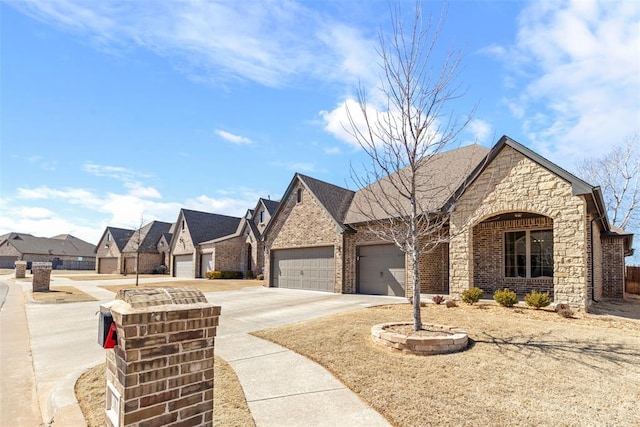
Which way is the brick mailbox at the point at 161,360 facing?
to the viewer's left

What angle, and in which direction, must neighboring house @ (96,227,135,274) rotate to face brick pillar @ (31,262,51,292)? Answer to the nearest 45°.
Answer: approximately 45° to its left

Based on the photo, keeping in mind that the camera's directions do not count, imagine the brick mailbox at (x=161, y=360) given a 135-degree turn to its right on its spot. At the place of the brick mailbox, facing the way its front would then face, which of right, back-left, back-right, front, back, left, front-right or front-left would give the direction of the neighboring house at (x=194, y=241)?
front-left

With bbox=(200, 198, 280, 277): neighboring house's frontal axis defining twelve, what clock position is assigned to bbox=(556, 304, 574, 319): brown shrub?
The brown shrub is roughly at 10 o'clock from the neighboring house.

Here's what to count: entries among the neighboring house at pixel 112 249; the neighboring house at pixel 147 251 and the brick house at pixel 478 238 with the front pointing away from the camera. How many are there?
0

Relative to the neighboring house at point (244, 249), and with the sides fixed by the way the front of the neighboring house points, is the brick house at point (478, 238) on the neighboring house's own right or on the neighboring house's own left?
on the neighboring house's own left

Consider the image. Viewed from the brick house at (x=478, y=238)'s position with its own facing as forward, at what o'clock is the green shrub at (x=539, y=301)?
The green shrub is roughly at 10 o'clock from the brick house.

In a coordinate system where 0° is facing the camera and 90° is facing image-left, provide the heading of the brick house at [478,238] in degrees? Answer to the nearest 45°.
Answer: approximately 45°

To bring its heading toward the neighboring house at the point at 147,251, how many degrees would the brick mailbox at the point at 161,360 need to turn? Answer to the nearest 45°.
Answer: approximately 90° to its right

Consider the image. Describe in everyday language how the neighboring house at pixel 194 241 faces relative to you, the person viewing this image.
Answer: facing the viewer and to the left of the viewer
